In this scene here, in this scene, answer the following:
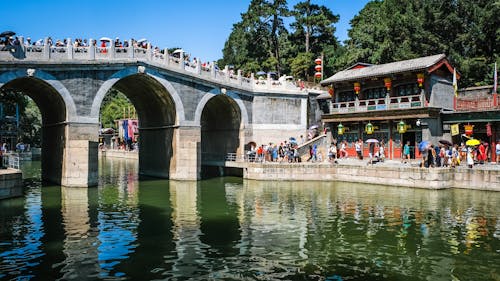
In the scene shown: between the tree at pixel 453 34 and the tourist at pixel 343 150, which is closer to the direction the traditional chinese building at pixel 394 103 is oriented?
the tourist

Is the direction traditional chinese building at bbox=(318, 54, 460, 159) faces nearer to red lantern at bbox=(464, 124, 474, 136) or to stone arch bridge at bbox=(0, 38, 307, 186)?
the stone arch bridge

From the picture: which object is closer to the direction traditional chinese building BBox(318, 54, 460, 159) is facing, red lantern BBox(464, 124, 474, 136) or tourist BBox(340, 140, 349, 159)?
the tourist

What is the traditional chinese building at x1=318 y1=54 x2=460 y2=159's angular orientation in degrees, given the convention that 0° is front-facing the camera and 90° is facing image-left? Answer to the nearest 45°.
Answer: approximately 45°

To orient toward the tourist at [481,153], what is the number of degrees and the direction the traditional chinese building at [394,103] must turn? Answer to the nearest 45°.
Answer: approximately 135° to its left

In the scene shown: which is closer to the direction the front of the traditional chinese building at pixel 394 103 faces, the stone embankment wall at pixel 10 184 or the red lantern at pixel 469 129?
the stone embankment wall

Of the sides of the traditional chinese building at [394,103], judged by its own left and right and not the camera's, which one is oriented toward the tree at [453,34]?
back

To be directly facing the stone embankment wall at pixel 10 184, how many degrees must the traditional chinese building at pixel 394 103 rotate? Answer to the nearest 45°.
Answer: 0° — it already faces it
